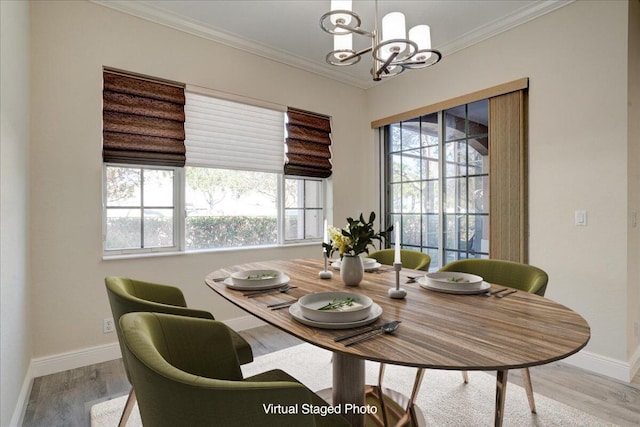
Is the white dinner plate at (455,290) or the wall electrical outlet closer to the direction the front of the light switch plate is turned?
the white dinner plate

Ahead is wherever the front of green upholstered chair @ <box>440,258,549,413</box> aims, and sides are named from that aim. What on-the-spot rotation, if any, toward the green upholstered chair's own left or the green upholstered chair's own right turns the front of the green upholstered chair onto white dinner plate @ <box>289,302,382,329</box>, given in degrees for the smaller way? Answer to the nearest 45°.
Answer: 0° — it already faces it

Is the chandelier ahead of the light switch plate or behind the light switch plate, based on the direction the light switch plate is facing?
ahead

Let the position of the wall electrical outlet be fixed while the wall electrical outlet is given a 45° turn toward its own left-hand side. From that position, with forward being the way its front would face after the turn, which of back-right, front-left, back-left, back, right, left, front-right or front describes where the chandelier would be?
front

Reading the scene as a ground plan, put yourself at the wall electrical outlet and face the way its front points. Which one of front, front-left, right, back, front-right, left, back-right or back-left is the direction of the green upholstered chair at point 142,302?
front

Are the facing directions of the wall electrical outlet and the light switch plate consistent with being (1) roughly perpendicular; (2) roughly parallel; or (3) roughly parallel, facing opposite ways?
roughly perpendicular

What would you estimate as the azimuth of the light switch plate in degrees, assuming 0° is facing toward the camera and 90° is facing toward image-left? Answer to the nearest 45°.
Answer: approximately 0°

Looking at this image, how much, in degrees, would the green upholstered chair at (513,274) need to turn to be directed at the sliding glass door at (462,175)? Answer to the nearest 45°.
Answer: approximately 135° to its right

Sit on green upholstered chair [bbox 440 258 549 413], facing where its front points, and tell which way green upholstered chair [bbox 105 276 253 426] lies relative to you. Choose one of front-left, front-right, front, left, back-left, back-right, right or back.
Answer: front

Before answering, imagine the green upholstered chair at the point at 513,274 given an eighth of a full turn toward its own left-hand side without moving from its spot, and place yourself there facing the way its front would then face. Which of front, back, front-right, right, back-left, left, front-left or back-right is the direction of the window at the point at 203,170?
right

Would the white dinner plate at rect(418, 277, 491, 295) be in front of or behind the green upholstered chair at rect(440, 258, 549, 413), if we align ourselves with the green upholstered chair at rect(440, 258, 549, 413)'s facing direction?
in front

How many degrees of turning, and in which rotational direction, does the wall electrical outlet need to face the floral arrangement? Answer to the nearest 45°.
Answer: approximately 45° to its left

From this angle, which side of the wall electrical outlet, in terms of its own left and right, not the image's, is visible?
front

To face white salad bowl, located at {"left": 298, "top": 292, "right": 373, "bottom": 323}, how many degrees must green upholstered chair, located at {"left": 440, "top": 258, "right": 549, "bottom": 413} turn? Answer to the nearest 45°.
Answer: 0° — it already faces it

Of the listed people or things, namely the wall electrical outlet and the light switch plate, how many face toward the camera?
2

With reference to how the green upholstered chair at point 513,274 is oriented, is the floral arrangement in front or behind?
in front

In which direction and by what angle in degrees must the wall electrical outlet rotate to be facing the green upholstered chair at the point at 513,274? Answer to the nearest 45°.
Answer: approximately 45° to its left
